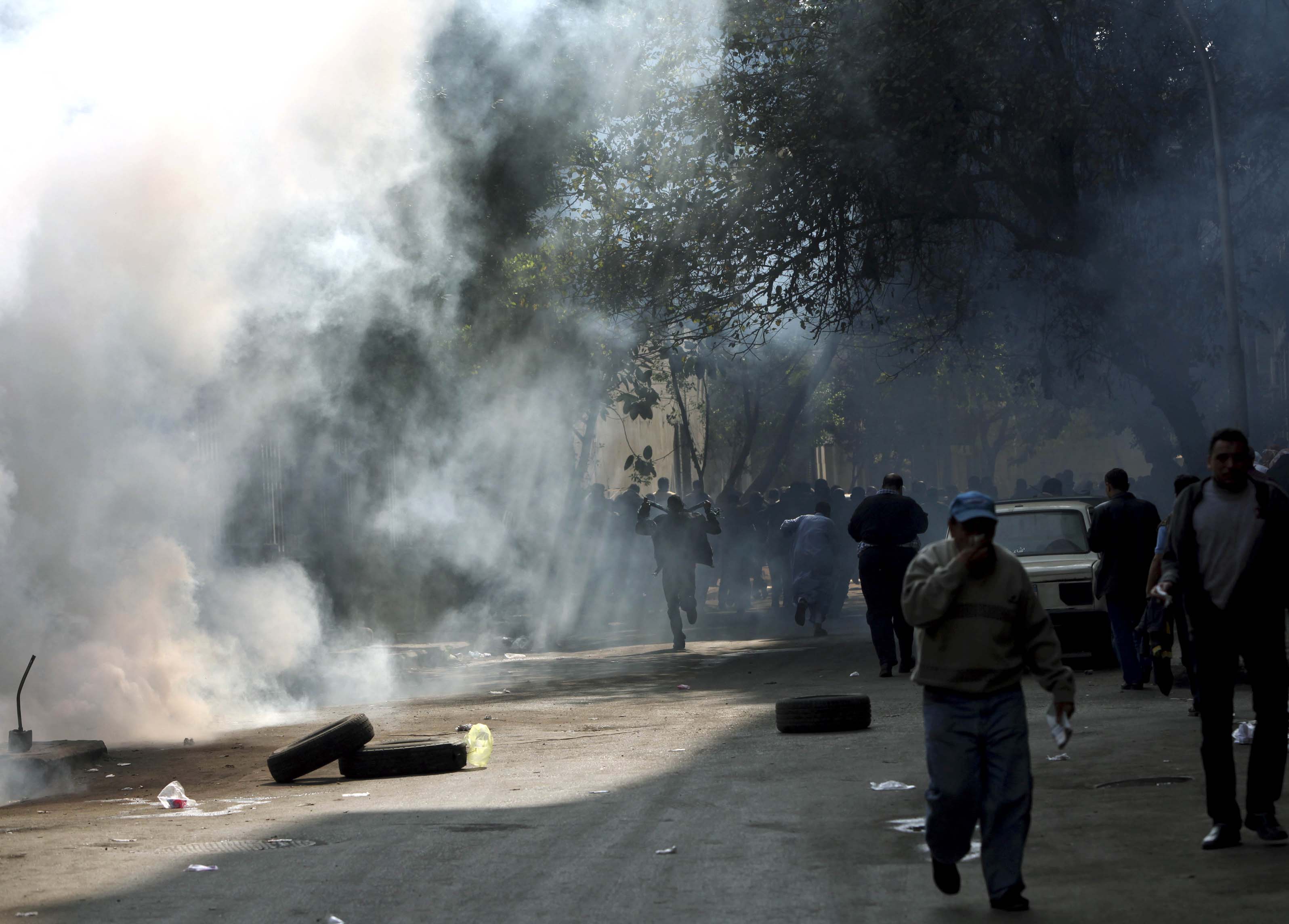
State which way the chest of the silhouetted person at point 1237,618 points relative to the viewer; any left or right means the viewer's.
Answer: facing the viewer

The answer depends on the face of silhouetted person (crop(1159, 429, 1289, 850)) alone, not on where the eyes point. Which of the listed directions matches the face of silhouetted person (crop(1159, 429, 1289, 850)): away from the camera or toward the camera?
toward the camera

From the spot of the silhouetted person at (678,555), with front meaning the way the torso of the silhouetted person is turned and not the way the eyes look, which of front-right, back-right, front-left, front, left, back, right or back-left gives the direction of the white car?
left

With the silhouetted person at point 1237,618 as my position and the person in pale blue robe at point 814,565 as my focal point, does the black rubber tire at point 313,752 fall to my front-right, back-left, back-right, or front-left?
front-left

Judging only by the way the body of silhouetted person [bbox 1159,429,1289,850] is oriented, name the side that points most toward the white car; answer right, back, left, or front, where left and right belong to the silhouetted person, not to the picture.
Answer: back

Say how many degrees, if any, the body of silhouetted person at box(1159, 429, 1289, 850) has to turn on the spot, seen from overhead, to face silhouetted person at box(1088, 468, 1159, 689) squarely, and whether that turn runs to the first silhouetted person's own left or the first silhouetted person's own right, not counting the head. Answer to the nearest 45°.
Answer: approximately 180°

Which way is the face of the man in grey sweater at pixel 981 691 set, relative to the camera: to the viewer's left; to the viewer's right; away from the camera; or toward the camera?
toward the camera

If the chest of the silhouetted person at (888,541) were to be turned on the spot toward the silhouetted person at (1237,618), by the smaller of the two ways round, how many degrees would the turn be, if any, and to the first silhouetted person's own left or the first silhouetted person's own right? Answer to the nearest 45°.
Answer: approximately 180°
